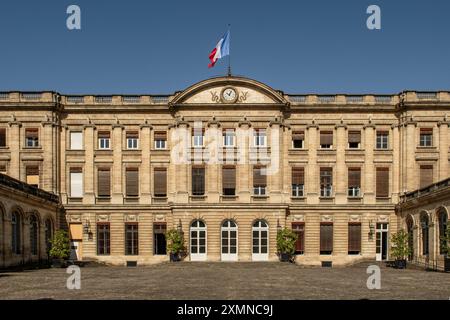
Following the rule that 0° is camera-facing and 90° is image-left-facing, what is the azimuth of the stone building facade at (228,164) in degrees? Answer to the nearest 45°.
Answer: approximately 0°
